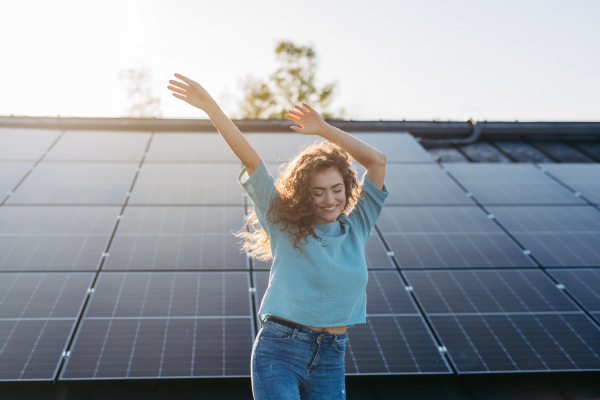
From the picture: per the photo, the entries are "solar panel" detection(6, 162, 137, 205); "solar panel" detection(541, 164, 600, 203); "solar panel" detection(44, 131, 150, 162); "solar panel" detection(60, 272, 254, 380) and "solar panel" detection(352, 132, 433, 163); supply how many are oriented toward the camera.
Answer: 5

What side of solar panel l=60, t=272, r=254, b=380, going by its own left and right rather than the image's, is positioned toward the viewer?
front

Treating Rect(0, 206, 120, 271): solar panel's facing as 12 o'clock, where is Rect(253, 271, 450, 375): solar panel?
Rect(253, 271, 450, 375): solar panel is roughly at 10 o'clock from Rect(0, 206, 120, 271): solar panel.

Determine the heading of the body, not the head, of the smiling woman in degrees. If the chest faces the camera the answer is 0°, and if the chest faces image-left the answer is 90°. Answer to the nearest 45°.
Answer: approximately 315°

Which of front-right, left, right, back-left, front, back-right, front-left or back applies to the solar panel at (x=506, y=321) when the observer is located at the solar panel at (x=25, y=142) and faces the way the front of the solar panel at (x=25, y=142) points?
front-left

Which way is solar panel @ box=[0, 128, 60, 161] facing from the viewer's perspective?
toward the camera

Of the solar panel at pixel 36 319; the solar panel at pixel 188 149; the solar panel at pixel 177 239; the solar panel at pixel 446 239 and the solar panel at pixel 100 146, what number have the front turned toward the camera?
5

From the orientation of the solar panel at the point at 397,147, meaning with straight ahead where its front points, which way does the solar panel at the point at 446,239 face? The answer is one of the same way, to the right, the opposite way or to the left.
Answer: the same way
